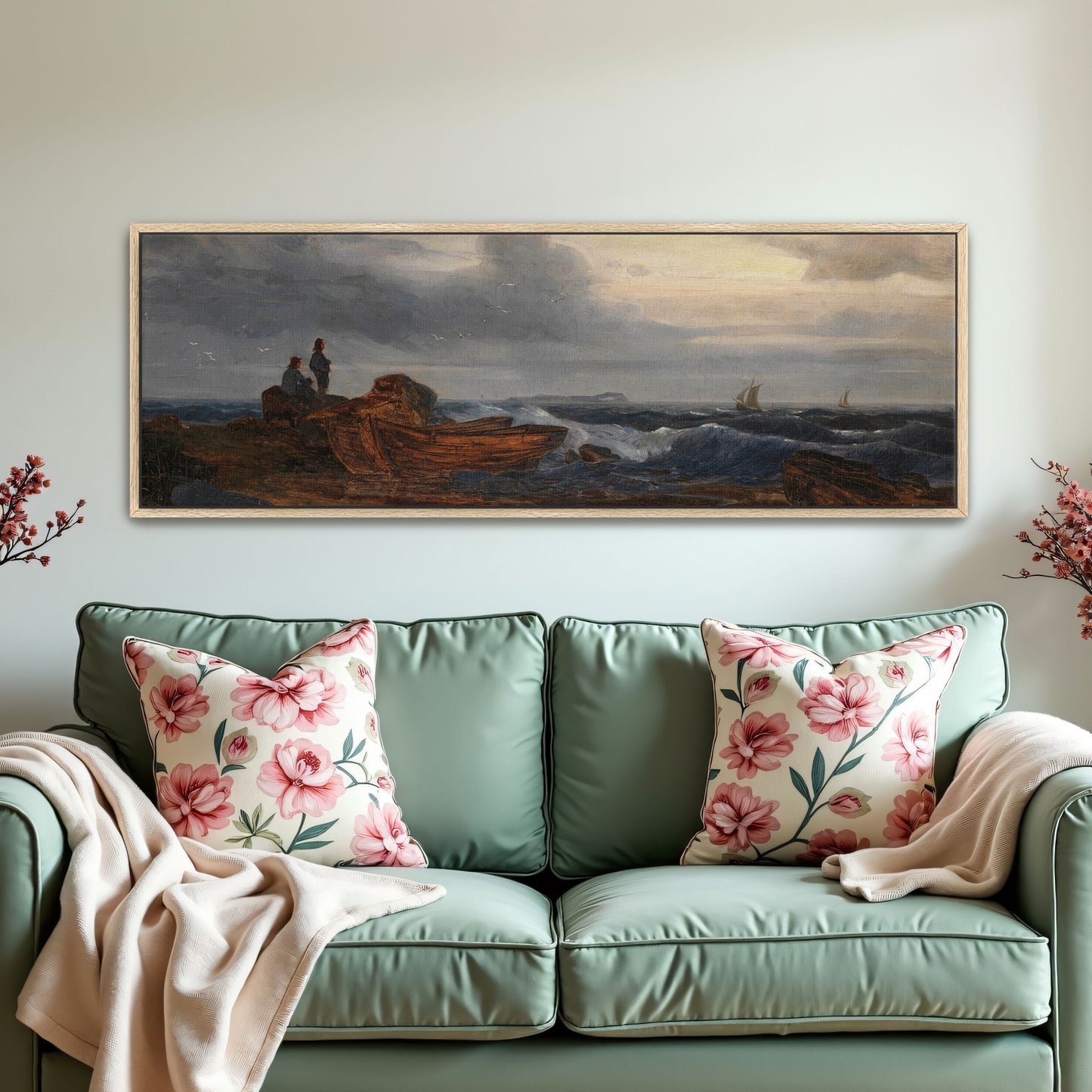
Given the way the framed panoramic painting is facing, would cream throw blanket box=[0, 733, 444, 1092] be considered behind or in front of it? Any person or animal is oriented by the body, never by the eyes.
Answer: in front

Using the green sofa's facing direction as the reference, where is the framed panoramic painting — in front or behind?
behind

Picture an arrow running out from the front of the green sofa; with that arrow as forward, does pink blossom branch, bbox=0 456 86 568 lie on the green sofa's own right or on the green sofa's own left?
on the green sofa's own right

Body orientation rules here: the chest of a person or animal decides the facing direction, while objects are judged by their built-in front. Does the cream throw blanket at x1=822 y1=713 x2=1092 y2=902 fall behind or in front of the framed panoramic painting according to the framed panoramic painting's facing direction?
in front

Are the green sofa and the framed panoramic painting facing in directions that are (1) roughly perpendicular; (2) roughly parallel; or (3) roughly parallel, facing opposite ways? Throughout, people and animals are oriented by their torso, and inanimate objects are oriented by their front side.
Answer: roughly parallel

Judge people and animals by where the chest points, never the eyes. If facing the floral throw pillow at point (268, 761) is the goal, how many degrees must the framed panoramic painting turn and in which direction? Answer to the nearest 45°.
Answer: approximately 45° to its right

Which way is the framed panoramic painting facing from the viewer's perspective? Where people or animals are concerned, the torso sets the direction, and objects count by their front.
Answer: toward the camera

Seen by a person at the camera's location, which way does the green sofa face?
facing the viewer

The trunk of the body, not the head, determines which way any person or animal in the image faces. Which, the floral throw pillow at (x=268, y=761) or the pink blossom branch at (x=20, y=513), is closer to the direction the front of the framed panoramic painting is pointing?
the floral throw pillow

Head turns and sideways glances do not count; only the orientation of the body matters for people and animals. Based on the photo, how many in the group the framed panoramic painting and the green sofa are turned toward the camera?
2

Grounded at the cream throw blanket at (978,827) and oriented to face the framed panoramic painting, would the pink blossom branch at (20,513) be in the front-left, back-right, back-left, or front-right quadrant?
front-left

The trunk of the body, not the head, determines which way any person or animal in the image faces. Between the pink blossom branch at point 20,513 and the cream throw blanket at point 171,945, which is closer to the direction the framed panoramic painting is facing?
the cream throw blanket
